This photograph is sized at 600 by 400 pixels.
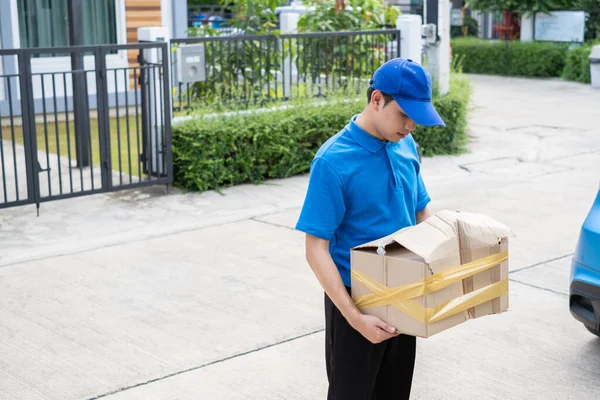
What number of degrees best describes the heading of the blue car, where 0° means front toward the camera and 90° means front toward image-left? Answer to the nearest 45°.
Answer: approximately 45°

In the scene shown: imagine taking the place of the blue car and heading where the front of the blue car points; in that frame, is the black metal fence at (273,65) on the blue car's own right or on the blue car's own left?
on the blue car's own right

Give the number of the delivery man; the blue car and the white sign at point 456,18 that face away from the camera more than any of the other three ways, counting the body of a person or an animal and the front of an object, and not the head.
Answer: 0

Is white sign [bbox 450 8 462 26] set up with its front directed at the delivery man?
yes

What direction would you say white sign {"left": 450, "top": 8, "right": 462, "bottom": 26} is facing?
toward the camera

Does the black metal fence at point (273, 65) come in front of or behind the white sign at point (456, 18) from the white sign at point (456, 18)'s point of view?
in front

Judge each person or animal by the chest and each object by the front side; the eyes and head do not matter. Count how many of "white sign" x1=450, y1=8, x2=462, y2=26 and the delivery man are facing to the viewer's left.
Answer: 0
